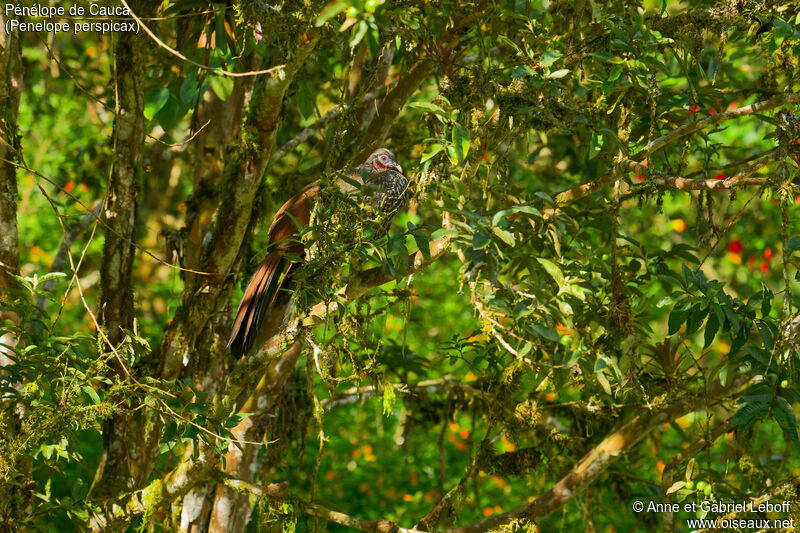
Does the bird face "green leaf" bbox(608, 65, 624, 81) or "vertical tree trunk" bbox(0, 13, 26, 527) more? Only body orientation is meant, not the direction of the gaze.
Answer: the green leaf

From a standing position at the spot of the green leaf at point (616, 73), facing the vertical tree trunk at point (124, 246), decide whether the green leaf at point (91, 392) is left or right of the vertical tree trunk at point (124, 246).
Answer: left

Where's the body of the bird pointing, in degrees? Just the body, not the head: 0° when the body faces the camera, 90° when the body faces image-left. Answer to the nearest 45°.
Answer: approximately 270°

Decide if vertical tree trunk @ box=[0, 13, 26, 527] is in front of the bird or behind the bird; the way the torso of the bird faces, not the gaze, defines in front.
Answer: behind

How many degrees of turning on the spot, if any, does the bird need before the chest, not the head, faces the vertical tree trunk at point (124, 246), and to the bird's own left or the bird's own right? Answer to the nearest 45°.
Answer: approximately 180°
